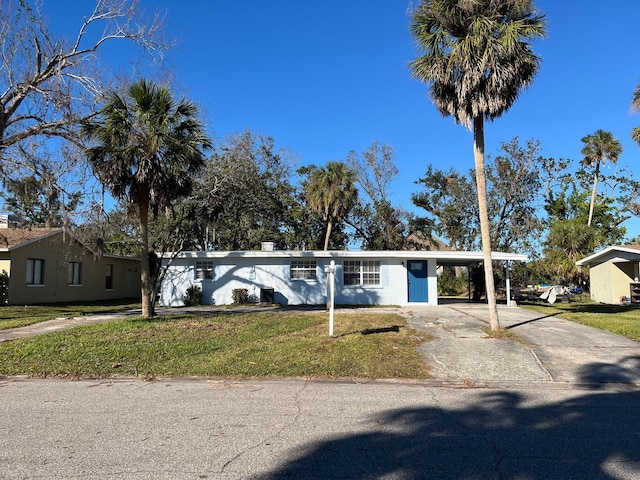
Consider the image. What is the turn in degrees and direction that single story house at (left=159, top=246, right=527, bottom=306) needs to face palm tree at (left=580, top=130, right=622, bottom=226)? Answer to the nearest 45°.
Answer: approximately 135° to its left

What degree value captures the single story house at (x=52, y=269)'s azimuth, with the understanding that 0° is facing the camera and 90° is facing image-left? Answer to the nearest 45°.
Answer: approximately 45°

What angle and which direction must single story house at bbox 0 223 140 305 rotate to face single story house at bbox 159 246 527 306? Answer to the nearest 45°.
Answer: approximately 90° to its left

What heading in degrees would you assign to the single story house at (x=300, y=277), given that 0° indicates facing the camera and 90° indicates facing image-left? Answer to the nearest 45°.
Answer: approximately 0°

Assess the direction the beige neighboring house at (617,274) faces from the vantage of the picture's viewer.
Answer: facing the viewer and to the right of the viewer

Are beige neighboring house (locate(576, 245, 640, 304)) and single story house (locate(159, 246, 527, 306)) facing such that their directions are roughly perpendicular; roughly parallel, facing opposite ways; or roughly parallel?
roughly parallel

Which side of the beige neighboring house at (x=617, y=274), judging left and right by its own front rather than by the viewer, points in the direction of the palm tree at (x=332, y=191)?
right

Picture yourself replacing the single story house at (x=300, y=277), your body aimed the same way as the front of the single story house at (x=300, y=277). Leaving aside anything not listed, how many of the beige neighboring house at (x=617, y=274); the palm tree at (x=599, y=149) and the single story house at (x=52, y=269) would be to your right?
1

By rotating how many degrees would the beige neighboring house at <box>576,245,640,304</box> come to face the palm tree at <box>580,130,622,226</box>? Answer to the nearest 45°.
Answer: approximately 135° to its left

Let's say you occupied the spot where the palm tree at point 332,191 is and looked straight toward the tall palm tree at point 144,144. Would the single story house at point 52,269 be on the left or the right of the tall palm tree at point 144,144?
right

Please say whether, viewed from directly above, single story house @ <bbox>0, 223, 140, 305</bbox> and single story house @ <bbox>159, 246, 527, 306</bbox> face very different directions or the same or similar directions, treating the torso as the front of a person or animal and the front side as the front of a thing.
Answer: same or similar directions

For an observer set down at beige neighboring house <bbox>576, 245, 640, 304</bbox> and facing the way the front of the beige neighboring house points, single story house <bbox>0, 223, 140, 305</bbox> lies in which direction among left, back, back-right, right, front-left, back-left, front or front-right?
right
